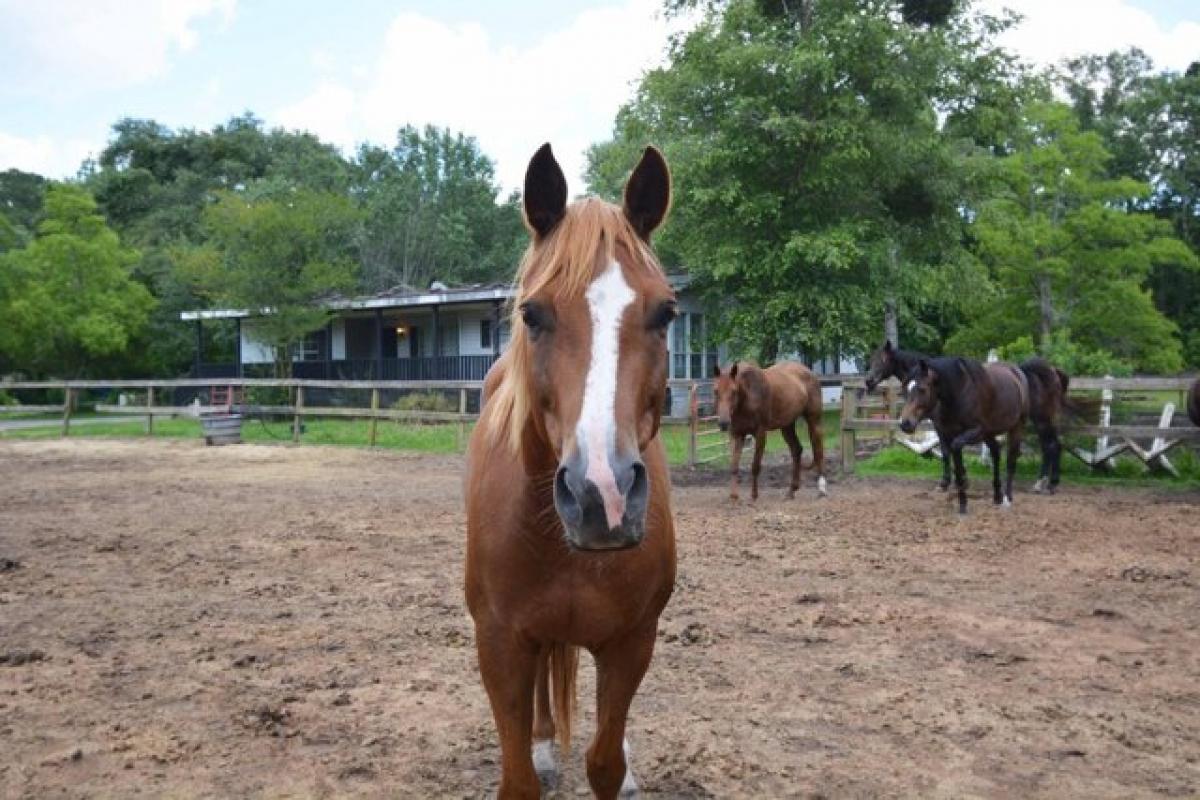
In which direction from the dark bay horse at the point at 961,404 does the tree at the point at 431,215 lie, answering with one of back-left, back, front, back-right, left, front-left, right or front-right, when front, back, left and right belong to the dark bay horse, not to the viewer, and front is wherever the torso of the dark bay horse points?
right

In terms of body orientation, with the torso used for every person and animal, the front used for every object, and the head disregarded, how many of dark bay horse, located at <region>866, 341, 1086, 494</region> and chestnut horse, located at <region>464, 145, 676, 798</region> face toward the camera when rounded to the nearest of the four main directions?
1

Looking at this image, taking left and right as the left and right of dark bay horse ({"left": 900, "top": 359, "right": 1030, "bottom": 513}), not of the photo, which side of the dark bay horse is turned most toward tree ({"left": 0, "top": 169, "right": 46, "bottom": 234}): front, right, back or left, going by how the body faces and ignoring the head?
right

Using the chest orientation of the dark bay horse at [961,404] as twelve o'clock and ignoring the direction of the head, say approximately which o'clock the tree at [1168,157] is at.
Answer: The tree is roughly at 5 o'clock from the dark bay horse.

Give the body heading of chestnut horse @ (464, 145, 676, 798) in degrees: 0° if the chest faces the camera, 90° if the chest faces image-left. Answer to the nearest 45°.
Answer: approximately 0°

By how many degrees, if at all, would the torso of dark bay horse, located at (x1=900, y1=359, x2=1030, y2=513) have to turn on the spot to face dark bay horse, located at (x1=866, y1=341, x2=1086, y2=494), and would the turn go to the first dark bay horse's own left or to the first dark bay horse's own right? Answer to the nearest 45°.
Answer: approximately 180°

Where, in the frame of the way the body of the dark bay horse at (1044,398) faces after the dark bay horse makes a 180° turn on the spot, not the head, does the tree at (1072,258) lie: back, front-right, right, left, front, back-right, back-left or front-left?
left

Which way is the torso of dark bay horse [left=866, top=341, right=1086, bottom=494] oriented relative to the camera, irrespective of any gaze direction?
to the viewer's left

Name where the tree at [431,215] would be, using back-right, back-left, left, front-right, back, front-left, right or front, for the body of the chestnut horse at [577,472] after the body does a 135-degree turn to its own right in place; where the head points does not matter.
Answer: front-right

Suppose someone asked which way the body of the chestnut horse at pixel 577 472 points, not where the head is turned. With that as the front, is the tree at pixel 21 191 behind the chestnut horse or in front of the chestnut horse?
behind
